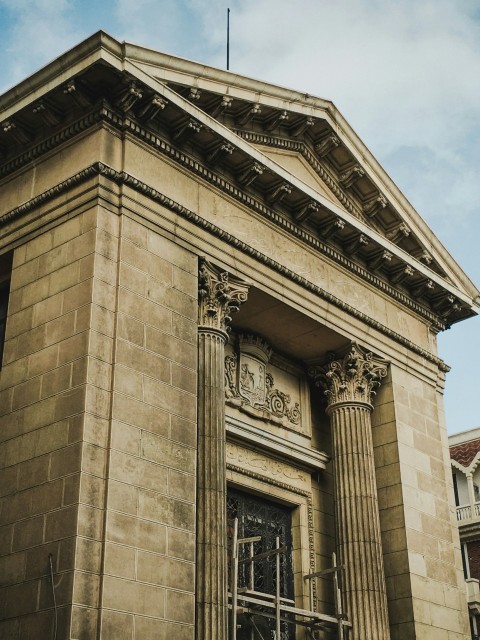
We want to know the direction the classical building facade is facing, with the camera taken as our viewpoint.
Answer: facing the viewer and to the right of the viewer

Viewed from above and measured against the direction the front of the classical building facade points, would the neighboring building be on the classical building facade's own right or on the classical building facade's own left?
on the classical building facade's own left
